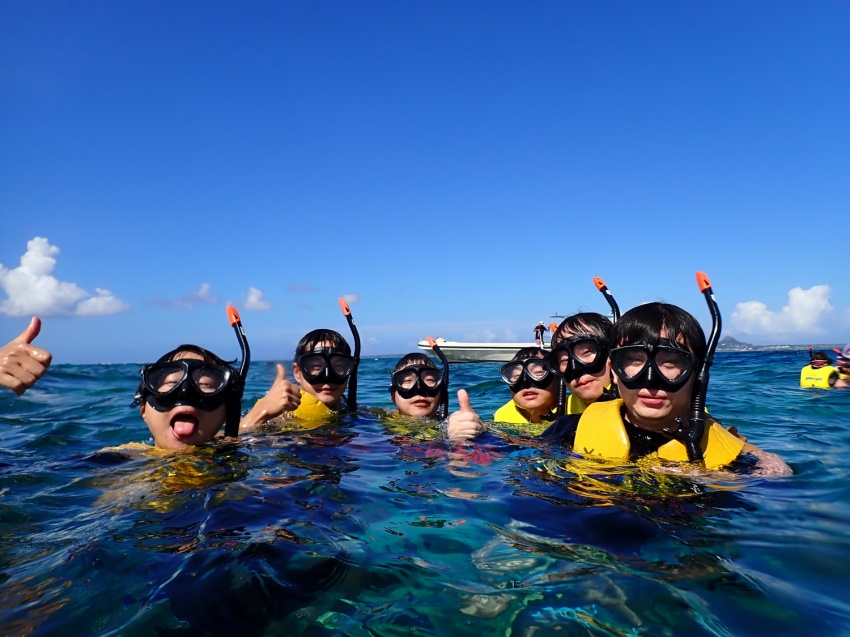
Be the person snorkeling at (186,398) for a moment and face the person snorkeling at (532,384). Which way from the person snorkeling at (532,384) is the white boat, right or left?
left

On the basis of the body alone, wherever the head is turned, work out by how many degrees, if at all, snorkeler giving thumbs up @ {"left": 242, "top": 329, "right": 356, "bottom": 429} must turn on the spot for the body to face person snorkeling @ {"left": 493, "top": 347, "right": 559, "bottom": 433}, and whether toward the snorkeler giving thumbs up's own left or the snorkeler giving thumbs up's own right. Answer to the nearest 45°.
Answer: approximately 90° to the snorkeler giving thumbs up's own left

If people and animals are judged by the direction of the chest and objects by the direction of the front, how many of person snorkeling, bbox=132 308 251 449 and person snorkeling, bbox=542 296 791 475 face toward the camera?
2

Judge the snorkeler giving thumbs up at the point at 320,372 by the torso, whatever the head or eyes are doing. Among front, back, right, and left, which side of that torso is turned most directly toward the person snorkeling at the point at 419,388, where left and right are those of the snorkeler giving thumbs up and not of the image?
left

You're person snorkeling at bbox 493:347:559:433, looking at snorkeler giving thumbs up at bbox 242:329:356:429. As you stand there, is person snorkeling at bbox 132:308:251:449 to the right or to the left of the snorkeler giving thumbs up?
left

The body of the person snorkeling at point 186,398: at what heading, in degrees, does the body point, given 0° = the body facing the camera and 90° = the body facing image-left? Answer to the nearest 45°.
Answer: approximately 0°

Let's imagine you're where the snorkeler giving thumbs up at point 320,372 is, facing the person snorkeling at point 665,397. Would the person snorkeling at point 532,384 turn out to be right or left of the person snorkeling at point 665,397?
left
